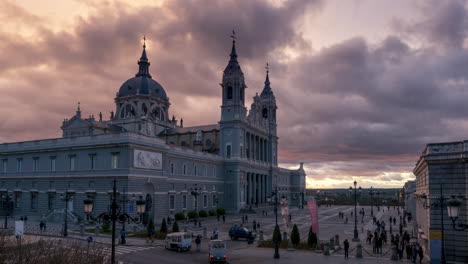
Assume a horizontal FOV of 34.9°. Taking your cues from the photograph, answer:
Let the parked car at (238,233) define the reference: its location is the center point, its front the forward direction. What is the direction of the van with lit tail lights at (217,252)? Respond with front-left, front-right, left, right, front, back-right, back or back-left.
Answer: right

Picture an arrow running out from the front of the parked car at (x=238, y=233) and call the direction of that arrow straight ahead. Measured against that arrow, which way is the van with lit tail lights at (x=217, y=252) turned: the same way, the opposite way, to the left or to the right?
to the left

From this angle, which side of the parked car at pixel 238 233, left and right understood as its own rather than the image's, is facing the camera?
right

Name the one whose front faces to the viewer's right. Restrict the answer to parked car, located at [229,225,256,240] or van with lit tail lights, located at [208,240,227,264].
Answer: parked car, located at [229,225,256,240]
